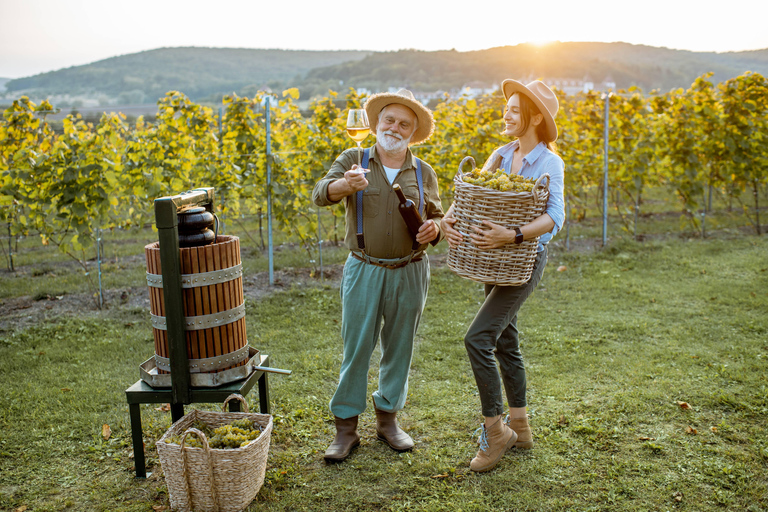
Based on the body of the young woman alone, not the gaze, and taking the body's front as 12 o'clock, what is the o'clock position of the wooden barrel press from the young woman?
The wooden barrel press is roughly at 1 o'clock from the young woman.

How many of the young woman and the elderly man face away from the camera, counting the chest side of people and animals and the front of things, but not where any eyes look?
0

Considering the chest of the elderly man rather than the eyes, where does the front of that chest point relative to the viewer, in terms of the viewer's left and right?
facing the viewer

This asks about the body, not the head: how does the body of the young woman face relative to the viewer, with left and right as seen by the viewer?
facing the viewer and to the left of the viewer

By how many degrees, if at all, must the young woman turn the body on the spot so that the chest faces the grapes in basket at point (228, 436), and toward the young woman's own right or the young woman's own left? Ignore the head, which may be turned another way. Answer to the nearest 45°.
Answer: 0° — they already face it

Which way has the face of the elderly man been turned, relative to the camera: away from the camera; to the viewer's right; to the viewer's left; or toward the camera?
toward the camera

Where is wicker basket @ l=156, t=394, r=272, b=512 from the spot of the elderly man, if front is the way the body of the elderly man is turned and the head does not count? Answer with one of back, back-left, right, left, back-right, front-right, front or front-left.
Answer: front-right

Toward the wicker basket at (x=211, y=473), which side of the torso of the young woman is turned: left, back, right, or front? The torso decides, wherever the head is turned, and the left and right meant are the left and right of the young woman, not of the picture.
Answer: front
